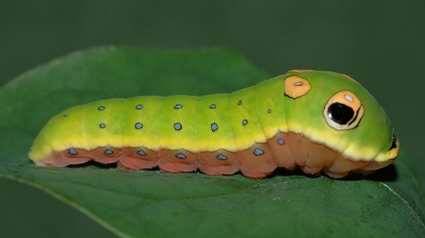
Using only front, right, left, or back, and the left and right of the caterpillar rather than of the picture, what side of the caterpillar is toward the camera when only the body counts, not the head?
right
